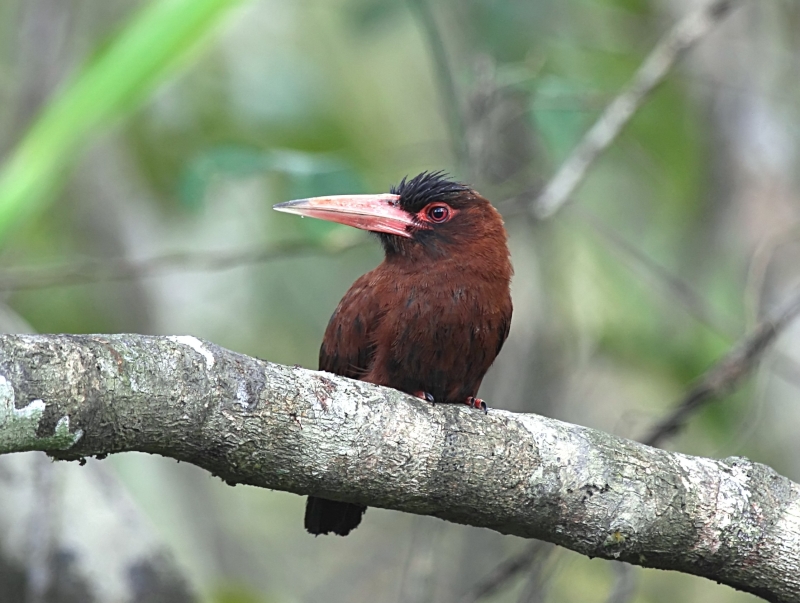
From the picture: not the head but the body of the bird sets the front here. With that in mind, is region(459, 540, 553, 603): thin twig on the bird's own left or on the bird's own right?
on the bird's own left

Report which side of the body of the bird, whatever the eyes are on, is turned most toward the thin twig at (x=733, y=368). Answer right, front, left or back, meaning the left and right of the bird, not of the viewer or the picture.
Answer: left

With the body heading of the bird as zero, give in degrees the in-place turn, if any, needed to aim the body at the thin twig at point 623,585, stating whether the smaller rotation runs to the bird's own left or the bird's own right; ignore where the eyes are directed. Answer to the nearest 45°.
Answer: approximately 90° to the bird's own left

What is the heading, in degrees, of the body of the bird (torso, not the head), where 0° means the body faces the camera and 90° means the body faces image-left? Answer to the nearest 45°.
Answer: approximately 315°
